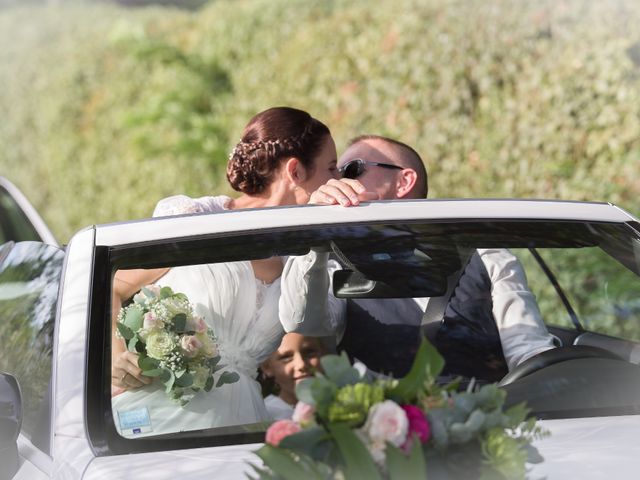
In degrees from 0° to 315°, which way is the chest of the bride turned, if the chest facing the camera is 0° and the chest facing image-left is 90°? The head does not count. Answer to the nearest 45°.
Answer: approximately 315°

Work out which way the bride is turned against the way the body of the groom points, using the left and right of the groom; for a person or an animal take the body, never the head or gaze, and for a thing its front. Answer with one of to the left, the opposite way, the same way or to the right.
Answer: to the left

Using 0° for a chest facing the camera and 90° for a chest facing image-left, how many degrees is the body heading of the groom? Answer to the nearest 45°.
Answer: approximately 45°

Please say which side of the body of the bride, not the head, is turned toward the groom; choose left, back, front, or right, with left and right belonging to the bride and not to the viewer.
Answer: left
